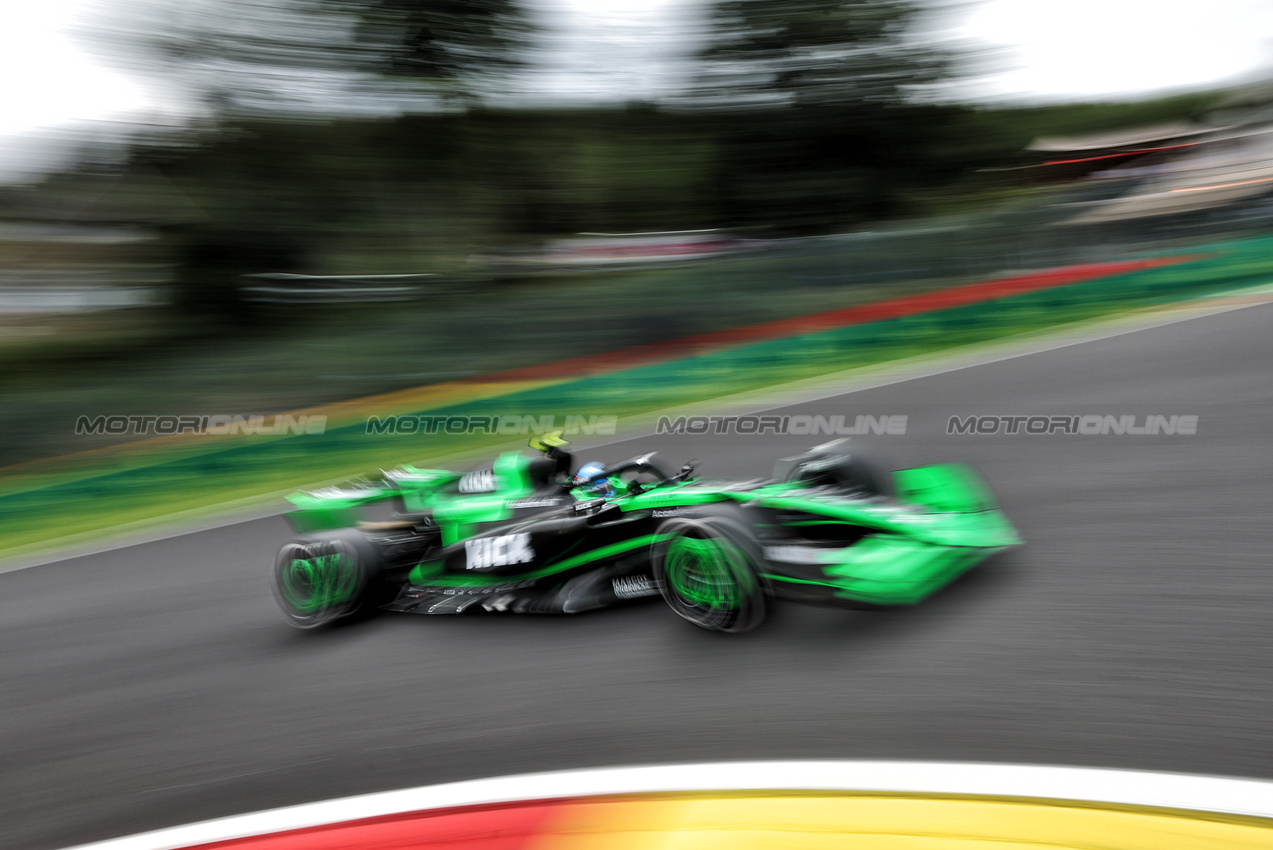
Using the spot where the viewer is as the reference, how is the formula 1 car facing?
facing the viewer and to the right of the viewer
